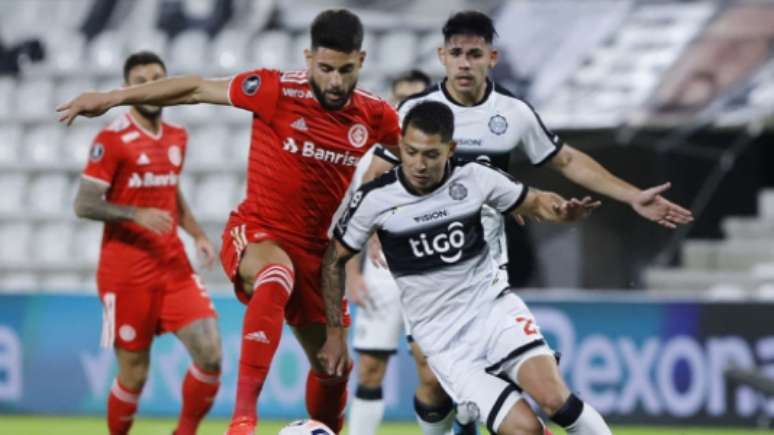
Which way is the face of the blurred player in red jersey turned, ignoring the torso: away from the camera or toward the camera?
toward the camera

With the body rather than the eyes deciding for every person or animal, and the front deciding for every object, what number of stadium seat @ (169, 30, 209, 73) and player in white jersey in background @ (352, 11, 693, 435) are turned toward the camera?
2

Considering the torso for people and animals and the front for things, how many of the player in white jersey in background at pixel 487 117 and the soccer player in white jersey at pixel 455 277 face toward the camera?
2

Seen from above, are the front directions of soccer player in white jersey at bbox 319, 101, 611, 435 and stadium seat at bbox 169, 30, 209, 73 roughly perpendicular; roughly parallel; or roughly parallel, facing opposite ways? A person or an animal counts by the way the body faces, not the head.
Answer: roughly parallel

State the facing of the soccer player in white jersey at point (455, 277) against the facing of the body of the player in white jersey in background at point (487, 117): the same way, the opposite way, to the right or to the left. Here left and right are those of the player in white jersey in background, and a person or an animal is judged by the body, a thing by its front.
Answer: the same way

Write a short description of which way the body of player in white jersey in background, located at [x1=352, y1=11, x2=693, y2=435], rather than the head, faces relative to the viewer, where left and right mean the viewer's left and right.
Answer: facing the viewer

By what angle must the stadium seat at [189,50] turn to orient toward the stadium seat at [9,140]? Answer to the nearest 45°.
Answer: approximately 90° to its right

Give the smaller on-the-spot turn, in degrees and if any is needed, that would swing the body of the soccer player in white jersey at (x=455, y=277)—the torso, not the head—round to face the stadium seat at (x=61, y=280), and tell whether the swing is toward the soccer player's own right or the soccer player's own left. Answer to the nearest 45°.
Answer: approximately 135° to the soccer player's own right

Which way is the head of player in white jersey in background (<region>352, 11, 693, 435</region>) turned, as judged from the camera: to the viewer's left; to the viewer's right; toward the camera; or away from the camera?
toward the camera

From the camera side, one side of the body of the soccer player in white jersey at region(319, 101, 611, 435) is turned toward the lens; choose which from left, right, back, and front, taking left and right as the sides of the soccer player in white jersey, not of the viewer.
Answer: front

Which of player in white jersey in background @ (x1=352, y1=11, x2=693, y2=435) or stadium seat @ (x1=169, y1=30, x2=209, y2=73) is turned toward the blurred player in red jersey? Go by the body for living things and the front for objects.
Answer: the stadium seat

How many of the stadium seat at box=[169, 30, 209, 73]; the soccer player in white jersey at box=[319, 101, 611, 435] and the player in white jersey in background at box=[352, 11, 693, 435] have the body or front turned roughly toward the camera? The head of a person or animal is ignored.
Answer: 3

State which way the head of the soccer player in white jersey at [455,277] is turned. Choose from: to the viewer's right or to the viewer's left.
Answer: to the viewer's left

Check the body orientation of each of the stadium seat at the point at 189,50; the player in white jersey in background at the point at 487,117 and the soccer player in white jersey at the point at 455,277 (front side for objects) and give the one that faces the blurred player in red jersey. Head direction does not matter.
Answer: the stadium seat

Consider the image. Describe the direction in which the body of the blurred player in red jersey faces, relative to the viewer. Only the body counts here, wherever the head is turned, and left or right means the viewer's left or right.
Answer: facing the viewer and to the right of the viewer

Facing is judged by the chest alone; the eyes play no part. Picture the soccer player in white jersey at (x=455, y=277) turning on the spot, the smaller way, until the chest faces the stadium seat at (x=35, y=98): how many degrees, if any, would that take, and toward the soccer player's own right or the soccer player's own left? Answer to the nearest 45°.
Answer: approximately 135° to the soccer player's own right

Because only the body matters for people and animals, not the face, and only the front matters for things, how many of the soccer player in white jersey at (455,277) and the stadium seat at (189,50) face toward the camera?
2
